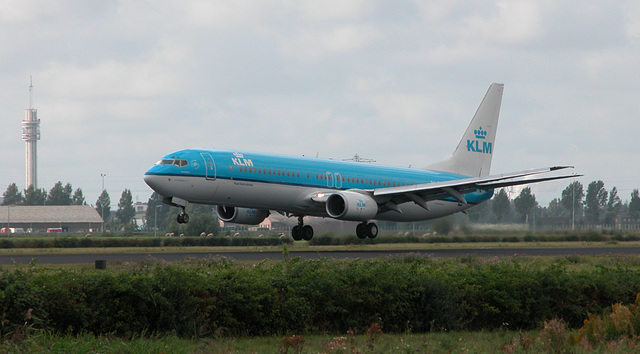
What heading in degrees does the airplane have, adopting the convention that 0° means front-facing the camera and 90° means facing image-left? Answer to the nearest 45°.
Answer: approximately 45°

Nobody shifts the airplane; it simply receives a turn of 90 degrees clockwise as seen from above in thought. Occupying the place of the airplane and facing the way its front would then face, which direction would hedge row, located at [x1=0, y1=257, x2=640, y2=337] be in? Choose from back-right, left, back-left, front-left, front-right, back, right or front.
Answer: back-left
